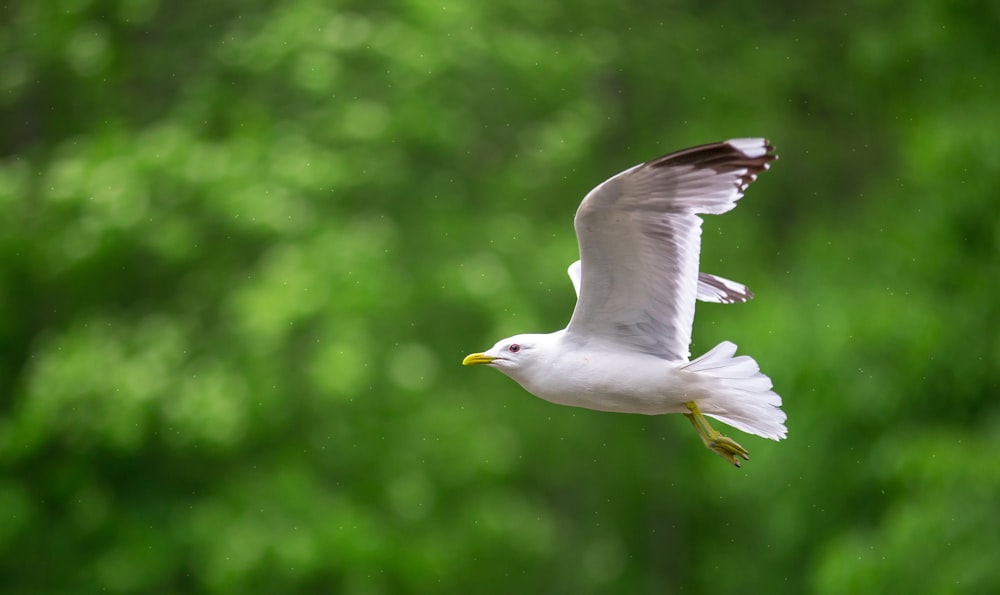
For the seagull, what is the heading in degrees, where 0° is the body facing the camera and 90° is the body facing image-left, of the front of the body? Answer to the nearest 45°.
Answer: approximately 90°
